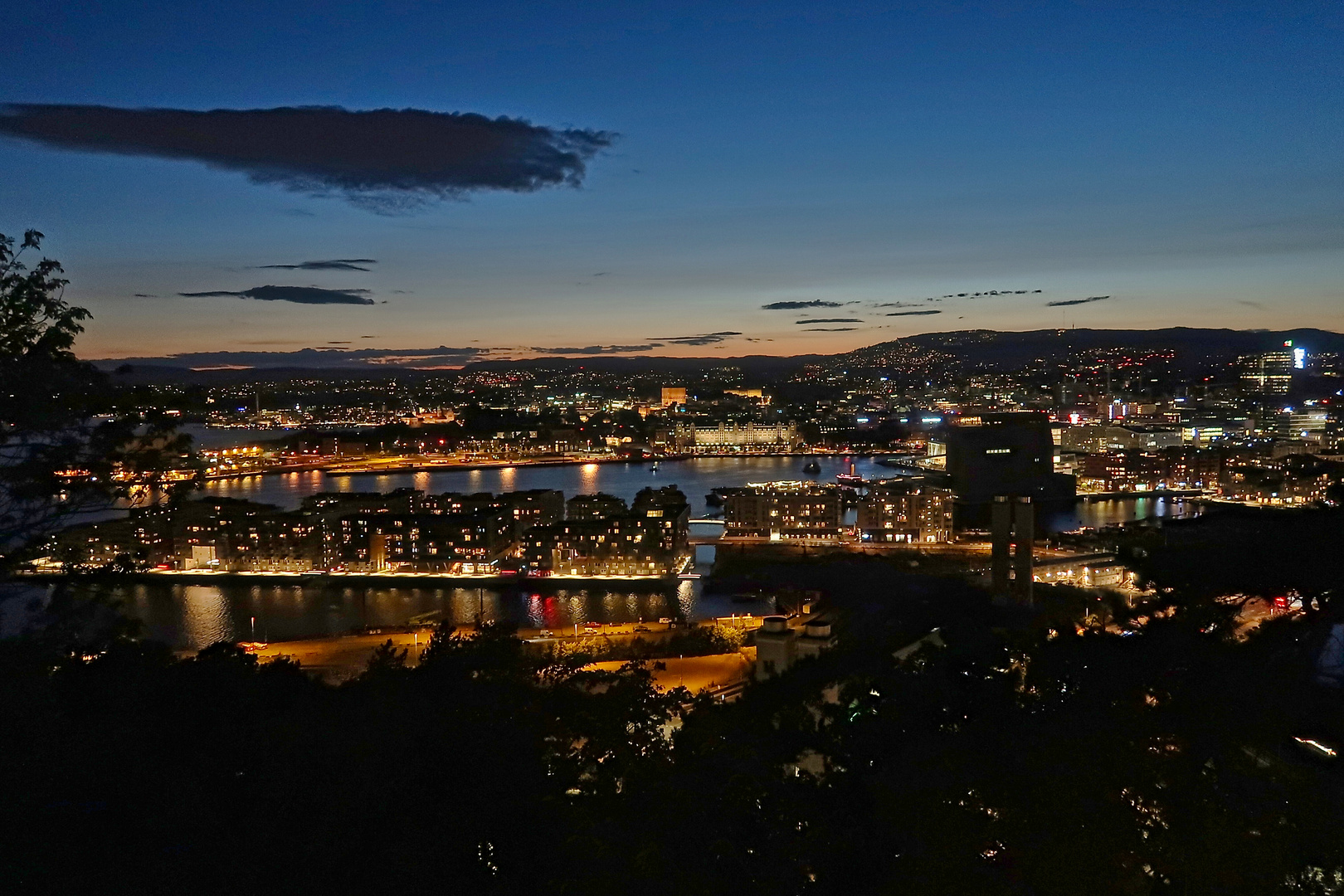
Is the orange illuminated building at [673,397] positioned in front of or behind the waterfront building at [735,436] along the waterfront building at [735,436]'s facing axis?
behind

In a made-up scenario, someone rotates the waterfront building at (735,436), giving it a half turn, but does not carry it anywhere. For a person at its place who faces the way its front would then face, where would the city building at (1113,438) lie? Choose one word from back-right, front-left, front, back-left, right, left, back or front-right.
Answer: back-right

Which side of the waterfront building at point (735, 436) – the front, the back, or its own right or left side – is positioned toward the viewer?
front

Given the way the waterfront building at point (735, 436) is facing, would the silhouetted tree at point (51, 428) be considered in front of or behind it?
in front

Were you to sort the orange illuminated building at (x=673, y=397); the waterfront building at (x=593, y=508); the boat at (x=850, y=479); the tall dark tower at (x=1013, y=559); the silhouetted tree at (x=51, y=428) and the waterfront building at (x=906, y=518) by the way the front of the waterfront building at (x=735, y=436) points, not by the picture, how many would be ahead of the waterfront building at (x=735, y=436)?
5

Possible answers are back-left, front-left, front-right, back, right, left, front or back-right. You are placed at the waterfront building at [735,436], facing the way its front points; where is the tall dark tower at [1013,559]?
front

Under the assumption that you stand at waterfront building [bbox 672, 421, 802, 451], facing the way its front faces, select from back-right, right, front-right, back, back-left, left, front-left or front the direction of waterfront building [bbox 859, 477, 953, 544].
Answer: front

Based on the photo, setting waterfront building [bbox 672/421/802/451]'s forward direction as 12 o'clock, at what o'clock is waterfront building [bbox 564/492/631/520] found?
waterfront building [bbox 564/492/631/520] is roughly at 12 o'clock from waterfront building [bbox 672/421/802/451].

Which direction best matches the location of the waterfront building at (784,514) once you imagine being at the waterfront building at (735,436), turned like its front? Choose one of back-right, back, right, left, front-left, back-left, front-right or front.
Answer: front

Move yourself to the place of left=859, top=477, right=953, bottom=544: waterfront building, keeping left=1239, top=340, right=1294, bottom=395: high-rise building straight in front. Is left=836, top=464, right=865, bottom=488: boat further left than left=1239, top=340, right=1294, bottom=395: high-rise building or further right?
left

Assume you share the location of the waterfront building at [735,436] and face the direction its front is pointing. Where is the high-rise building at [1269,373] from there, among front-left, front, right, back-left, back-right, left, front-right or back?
left

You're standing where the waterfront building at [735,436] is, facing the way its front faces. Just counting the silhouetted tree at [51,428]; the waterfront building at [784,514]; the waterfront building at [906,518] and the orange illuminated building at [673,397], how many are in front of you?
3

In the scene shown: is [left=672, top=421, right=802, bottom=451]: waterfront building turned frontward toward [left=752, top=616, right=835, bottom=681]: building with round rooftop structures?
yes

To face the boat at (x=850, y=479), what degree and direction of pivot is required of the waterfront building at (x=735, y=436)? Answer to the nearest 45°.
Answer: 0° — it already faces it
